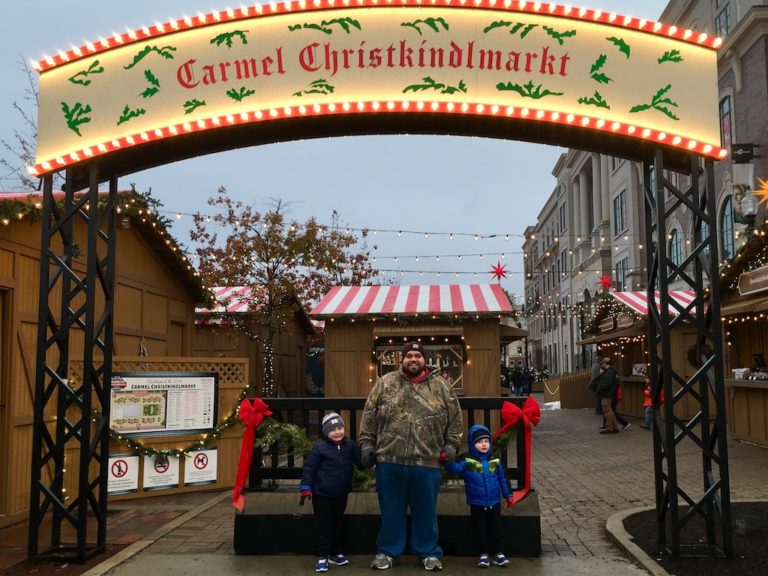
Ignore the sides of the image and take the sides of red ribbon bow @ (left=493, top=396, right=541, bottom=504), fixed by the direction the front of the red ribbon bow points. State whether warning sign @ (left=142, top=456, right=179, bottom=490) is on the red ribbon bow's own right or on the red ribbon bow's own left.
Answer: on the red ribbon bow's own right

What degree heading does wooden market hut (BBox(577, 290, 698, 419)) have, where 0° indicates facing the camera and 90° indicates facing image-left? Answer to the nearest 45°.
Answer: approximately 45°

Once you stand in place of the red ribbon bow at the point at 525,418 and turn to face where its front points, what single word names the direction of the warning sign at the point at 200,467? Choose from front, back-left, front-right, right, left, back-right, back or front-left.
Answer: back-right

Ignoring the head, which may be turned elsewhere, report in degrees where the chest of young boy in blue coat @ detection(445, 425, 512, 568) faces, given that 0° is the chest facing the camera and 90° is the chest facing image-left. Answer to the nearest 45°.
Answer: approximately 0°

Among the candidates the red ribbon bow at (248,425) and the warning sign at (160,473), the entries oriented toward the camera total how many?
2

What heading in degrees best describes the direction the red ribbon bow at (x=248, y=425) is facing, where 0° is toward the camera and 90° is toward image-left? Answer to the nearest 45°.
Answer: approximately 0°

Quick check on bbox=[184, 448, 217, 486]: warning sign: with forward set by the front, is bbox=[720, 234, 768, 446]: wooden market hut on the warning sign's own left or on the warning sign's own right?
on the warning sign's own left
